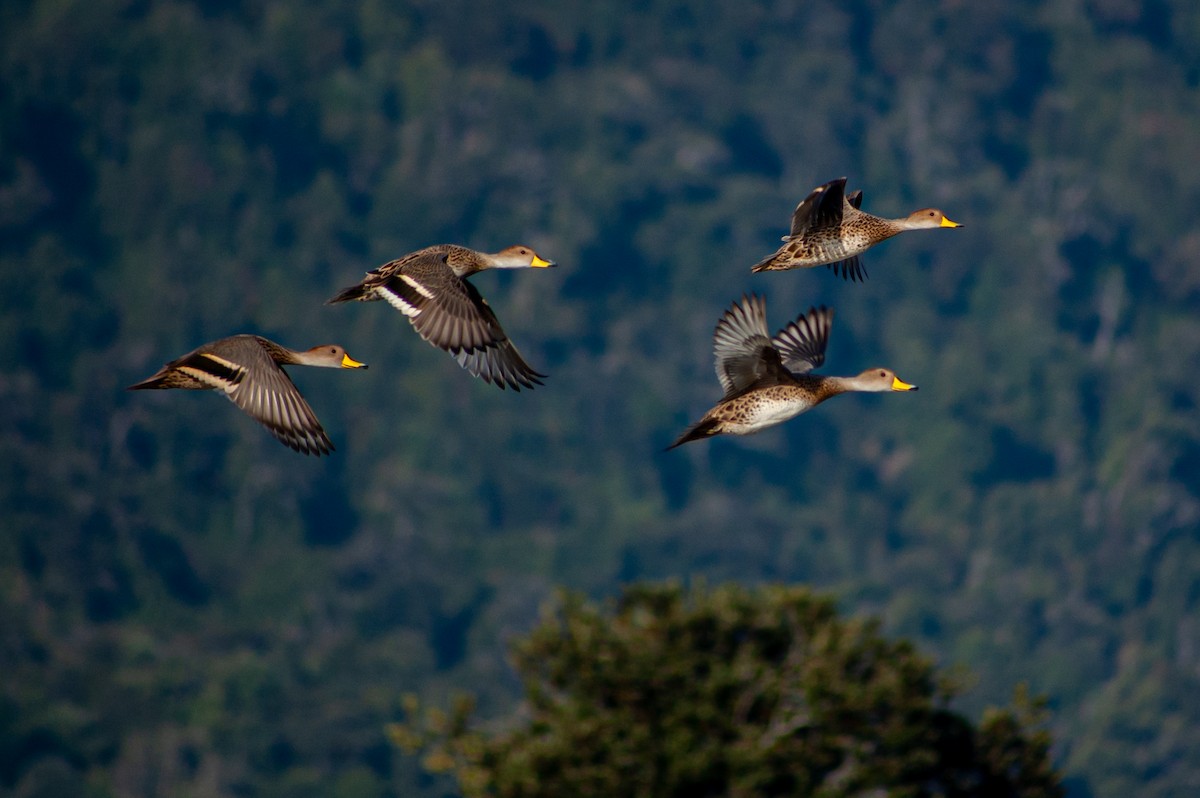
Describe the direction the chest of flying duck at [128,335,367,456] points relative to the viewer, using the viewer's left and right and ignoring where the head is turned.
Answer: facing to the right of the viewer

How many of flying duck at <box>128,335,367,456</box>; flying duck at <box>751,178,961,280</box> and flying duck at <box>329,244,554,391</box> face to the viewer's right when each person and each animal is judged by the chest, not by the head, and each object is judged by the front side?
3

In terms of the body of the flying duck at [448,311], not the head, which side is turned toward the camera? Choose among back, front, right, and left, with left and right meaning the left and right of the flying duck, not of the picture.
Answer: right

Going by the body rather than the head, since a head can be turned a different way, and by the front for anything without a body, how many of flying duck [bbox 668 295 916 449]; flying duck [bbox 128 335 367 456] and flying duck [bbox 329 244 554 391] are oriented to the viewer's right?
3

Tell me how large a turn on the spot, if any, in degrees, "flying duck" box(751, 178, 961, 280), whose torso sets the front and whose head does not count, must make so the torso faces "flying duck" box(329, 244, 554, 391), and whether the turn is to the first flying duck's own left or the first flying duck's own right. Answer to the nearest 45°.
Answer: approximately 135° to the first flying duck's own right

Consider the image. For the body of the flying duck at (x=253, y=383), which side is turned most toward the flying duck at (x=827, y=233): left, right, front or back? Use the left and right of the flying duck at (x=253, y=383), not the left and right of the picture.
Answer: front

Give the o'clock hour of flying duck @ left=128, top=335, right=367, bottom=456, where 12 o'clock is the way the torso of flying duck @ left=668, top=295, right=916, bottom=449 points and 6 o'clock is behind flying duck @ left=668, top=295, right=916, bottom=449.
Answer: flying duck @ left=128, top=335, right=367, bottom=456 is roughly at 5 o'clock from flying duck @ left=668, top=295, right=916, bottom=449.

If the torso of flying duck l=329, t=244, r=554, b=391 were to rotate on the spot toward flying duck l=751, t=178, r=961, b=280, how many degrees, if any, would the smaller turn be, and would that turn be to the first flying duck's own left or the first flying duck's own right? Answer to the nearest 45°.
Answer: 0° — it already faces it

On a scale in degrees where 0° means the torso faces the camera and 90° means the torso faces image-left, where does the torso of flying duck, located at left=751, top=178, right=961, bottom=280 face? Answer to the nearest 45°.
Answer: approximately 270°

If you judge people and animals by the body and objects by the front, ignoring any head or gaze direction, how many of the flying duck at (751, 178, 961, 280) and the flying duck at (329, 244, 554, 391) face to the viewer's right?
2

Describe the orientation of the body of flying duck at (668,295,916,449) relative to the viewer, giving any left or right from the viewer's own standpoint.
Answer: facing to the right of the viewer
